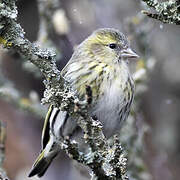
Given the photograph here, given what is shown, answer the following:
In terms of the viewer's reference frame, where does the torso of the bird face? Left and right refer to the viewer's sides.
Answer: facing the viewer and to the right of the viewer
